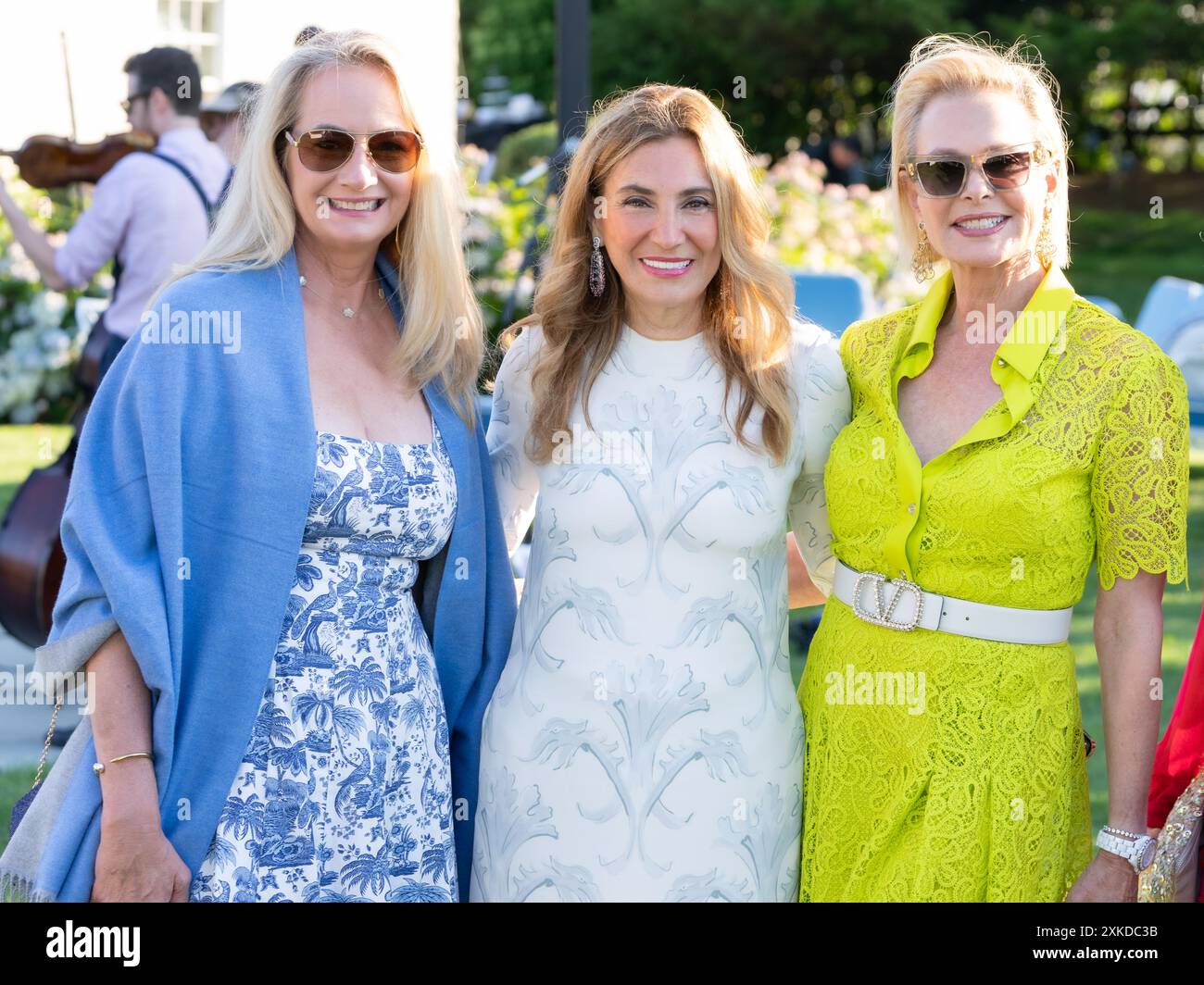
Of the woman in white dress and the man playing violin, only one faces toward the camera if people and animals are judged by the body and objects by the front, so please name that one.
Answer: the woman in white dress

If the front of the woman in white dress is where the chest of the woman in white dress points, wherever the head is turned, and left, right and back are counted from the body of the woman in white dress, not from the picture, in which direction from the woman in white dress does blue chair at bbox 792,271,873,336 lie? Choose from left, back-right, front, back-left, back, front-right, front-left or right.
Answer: back

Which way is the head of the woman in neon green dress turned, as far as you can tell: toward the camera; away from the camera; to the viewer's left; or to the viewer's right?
toward the camera

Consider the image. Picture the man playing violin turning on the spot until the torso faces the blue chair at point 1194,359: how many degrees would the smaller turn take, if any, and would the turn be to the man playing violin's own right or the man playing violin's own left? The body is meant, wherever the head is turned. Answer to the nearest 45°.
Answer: approximately 135° to the man playing violin's own right

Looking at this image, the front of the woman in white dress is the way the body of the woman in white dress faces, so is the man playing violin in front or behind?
behind

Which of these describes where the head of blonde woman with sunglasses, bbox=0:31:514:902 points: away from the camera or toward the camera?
toward the camera

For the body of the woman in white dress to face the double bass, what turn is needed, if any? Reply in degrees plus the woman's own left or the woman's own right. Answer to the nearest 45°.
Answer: approximately 135° to the woman's own right

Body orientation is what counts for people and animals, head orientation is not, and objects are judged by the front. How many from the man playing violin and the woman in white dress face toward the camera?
1

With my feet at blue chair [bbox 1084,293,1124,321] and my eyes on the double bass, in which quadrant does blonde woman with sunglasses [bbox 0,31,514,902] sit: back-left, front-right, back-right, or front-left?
front-left

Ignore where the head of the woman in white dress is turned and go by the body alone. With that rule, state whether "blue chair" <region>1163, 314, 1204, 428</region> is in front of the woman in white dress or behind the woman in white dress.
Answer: behind

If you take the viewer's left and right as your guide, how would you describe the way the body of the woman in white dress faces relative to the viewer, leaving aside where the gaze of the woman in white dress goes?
facing the viewer

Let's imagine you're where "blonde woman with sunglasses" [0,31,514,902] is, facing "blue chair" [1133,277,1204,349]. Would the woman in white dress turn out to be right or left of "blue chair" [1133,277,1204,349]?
right
